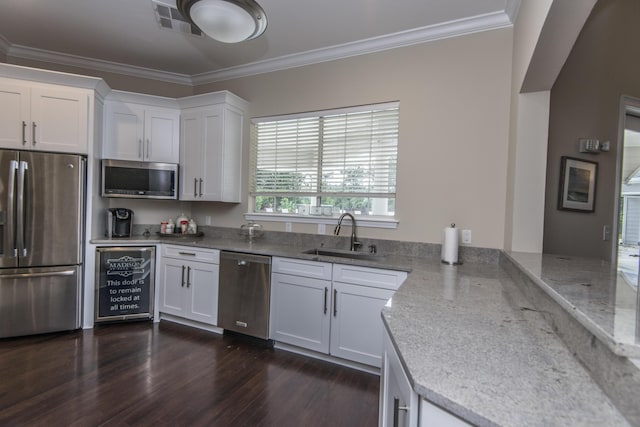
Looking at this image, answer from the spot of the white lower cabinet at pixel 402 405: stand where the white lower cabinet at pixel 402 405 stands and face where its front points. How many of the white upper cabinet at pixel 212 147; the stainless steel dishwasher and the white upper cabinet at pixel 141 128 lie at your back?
0

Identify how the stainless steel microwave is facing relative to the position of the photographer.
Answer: facing the viewer

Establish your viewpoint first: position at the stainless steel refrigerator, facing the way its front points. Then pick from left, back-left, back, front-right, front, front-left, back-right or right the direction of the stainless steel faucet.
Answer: front-left

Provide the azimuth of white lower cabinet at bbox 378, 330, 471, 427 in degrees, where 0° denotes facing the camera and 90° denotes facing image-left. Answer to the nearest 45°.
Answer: approximately 90°

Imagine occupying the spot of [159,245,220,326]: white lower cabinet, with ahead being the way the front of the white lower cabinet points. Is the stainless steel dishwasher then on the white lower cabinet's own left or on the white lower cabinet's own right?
on the white lower cabinet's own left

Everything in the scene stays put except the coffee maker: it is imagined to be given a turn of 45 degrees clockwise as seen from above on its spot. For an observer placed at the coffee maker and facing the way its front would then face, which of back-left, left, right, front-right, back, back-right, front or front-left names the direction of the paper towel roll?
left

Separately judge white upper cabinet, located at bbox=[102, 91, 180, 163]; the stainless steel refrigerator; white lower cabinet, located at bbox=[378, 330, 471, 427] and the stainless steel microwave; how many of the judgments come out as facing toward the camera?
3

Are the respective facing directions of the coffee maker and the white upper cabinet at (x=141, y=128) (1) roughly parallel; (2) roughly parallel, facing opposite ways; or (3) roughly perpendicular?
roughly parallel

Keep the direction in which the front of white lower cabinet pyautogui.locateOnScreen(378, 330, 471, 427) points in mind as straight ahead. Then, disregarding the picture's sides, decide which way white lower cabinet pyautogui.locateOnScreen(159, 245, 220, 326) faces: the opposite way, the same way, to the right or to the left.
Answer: to the left

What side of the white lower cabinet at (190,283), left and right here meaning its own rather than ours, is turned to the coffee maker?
right

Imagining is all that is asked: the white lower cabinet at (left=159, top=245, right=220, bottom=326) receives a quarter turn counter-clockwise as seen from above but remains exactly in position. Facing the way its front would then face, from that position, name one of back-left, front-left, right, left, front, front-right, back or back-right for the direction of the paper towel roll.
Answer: front

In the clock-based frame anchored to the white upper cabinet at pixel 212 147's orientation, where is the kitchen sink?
The kitchen sink is roughly at 9 o'clock from the white upper cabinet.

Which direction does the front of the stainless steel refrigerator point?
toward the camera

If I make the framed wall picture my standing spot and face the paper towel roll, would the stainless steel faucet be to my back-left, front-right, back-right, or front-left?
front-right
